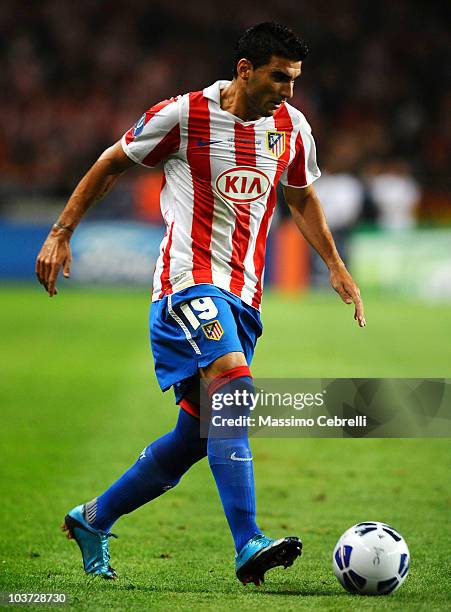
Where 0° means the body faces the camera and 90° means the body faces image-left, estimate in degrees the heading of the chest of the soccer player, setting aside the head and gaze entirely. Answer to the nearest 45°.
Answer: approximately 315°
